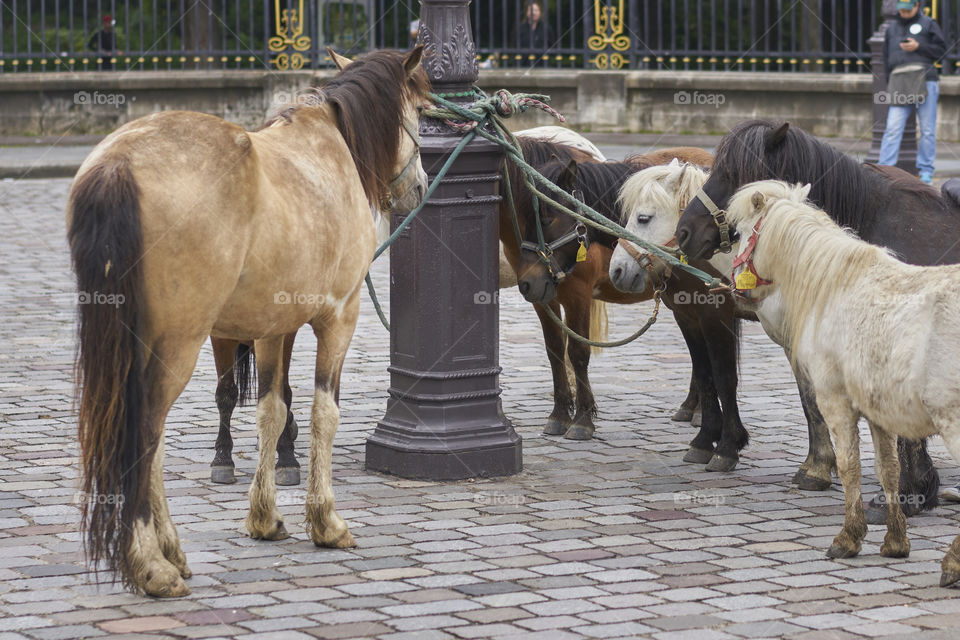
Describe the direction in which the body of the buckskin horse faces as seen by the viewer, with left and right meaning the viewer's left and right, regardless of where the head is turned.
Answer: facing away from the viewer and to the right of the viewer

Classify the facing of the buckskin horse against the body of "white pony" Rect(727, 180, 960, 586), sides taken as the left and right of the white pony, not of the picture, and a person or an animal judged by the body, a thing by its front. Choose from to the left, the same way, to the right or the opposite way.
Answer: to the right

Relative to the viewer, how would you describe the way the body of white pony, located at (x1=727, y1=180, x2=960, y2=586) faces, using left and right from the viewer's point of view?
facing away from the viewer and to the left of the viewer

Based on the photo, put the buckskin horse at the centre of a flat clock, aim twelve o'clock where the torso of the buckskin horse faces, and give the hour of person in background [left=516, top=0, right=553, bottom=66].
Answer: The person in background is roughly at 11 o'clock from the buckskin horse.

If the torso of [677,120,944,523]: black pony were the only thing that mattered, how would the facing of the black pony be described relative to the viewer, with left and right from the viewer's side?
facing to the left of the viewer

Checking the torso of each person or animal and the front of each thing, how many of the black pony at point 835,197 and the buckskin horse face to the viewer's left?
1

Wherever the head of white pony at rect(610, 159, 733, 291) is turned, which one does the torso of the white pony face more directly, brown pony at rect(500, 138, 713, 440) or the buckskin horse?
the buckskin horse

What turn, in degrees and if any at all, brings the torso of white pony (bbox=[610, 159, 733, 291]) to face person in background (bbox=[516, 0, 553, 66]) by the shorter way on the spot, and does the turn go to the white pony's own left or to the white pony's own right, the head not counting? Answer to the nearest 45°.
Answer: approximately 135° to the white pony's own right

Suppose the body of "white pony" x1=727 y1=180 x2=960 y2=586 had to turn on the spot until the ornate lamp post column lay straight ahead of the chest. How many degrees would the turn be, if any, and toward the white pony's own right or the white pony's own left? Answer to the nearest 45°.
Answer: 0° — it already faces it

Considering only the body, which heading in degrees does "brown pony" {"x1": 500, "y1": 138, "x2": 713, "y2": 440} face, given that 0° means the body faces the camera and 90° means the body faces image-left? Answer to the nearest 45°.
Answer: approximately 45°
